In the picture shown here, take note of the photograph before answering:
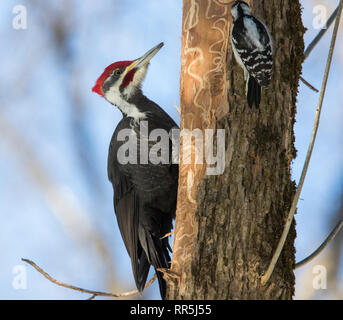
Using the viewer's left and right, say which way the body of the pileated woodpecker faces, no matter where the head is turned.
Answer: facing to the right of the viewer

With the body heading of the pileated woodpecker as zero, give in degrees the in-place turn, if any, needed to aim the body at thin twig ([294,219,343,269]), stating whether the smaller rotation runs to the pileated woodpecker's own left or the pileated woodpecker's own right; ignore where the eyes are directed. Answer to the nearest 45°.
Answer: approximately 45° to the pileated woodpecker's own right
